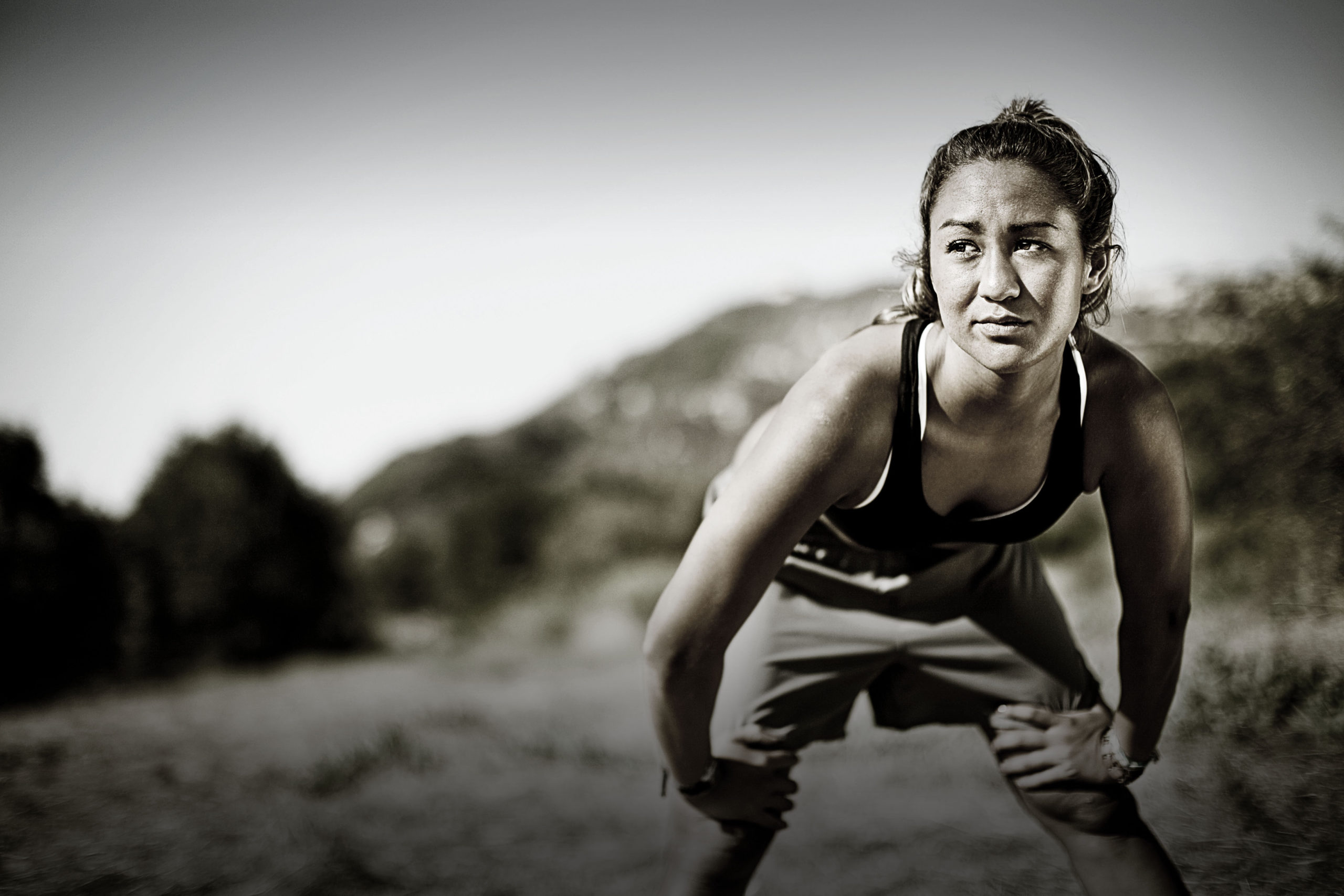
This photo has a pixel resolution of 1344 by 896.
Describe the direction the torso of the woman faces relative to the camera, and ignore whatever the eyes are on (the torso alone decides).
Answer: toward the camera

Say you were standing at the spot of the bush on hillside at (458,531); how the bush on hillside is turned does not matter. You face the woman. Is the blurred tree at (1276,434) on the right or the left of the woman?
left
